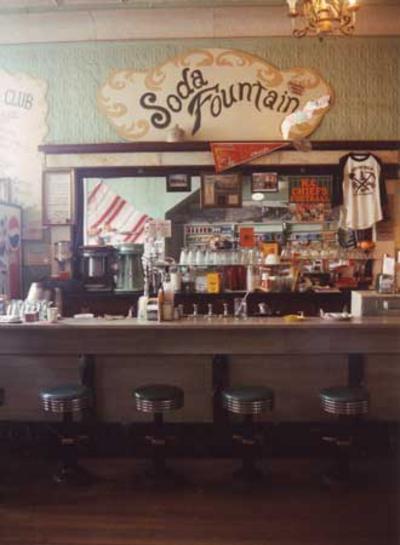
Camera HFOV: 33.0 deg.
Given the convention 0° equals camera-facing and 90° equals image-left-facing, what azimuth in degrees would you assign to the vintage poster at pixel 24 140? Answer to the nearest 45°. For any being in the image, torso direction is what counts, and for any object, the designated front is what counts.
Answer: approximately 0°

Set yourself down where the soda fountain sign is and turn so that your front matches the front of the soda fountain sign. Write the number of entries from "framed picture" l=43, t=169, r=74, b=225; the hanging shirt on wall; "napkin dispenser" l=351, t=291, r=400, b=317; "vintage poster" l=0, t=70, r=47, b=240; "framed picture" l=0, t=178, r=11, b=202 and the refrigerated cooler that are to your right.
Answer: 4

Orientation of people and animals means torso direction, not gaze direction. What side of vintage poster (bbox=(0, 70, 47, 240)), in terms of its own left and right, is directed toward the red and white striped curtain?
left

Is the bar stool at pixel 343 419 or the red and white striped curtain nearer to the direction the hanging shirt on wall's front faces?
the bar stool

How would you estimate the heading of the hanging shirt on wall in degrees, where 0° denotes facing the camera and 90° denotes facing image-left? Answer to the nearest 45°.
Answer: approximately 0°

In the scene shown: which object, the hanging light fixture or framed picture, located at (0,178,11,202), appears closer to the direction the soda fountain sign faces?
the hanging light fixture

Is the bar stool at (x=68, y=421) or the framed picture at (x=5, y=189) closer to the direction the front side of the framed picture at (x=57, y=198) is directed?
the bar stool
